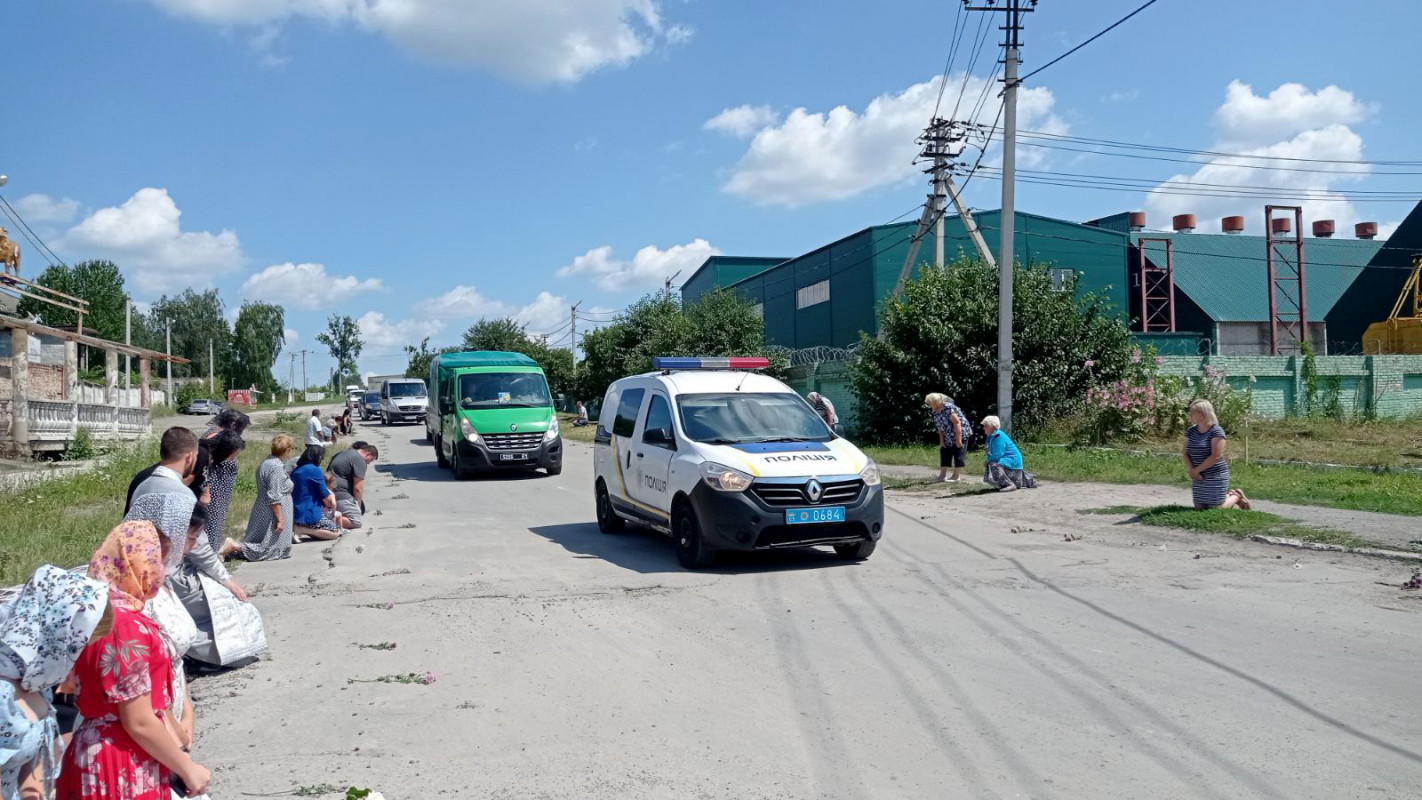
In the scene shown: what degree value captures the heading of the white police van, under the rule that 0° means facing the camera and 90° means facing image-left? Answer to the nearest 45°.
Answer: approximately 315°

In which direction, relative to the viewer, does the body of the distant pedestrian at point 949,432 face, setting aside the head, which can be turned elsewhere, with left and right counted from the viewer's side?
facing the viewer and to the left of the viewer

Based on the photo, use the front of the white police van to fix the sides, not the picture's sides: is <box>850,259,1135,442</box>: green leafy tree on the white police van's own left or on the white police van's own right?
on the white police van's own left

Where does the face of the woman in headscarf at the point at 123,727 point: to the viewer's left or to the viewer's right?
to the viewer's right

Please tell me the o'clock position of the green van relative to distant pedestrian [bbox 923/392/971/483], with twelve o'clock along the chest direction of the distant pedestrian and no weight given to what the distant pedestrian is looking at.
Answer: The green van is roughly at 2 o'clock from the distant pedestrian.

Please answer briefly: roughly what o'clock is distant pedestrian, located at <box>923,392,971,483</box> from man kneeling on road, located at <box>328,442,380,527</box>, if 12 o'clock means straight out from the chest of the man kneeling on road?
The distant pedestrian is roughly at 12 o'clock from the man kneeling on road.

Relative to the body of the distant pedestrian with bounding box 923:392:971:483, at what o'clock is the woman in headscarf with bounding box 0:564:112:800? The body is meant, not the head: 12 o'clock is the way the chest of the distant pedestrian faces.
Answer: The woman in headscarf is roughly at 11 o'clock from the distant pedestrian.

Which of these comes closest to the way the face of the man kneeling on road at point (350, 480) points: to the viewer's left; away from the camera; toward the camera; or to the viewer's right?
to the viewer's right

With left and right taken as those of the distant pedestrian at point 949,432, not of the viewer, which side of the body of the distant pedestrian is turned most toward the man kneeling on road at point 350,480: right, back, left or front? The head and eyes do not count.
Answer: front

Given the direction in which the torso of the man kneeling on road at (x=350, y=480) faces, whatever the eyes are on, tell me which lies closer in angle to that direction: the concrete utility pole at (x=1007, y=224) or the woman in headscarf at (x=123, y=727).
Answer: the concrete utility pole

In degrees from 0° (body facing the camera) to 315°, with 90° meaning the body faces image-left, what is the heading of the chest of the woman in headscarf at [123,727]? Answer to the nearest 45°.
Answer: approximately 270°

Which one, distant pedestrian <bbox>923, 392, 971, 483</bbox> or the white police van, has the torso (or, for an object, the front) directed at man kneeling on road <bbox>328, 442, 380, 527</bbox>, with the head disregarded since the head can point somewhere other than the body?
the distant pedestrian
